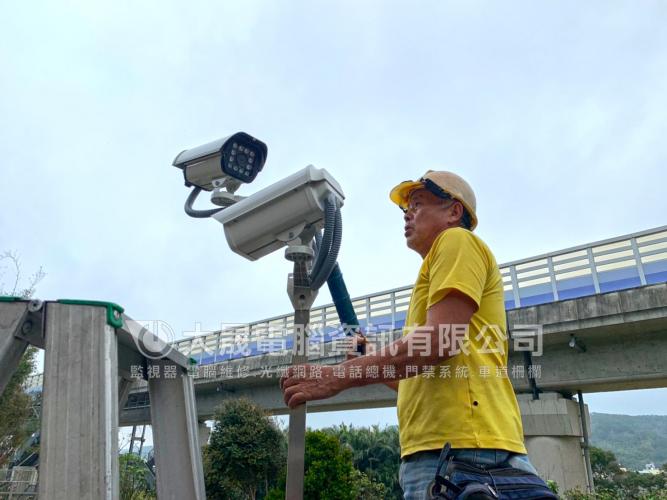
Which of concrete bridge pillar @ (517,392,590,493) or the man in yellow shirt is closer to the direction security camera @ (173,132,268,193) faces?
the man in yellow shirt

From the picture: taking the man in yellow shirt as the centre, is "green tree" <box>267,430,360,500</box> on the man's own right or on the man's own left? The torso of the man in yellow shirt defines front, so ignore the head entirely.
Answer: on the man's own right

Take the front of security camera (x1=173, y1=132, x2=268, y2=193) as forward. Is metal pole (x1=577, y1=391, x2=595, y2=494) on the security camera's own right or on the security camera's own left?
on the security camera's own left

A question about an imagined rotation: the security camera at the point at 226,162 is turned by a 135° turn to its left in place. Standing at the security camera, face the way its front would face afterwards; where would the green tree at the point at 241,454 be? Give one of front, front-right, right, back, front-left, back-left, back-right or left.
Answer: front

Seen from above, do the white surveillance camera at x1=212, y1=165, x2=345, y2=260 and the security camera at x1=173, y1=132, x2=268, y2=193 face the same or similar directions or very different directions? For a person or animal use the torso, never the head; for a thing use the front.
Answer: very different directions

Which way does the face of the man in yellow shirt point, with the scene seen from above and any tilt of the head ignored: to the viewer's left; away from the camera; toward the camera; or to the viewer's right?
to the viewer's left

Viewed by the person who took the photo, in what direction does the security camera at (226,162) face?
facing the viewer and to the right of the viewer

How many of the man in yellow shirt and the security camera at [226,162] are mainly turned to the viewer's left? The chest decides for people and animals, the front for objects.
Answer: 1

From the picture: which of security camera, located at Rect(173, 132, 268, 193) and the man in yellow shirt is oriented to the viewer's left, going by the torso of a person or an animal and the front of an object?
the man in yellow shirt

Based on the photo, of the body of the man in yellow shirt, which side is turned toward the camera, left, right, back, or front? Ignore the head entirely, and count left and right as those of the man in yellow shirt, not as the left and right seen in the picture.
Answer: left
